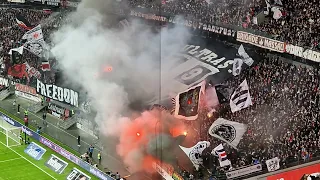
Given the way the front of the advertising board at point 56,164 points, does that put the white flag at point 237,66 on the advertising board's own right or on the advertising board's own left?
on the advertising board's own left

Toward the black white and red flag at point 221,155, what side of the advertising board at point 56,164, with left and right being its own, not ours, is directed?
left

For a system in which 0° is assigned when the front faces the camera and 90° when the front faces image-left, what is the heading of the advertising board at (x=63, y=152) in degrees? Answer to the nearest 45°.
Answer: approximately 45°

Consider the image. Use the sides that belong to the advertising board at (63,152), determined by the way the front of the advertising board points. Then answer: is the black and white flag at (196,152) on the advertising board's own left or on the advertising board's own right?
on the advertising board's own left

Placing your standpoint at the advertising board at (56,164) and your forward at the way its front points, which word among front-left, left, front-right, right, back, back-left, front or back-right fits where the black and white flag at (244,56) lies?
back-left

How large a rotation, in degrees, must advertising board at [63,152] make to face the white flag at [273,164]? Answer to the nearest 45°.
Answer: approximately 90° to its left

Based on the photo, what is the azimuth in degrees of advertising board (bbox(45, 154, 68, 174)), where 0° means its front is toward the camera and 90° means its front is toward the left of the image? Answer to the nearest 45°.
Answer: approximately 45°

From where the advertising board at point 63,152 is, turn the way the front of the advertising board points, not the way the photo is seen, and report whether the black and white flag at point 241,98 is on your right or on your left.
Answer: on your left

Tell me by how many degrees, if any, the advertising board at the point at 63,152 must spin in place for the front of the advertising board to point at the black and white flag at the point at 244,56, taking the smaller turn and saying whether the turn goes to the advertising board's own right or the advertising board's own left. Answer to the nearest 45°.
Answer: approximately 135° to the advertising board's own left

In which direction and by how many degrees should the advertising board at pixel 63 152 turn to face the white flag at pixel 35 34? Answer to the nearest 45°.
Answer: approximately 135° to its right

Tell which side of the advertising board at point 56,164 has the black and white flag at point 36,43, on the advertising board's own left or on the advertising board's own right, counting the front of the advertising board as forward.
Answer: on the advertising board's own right

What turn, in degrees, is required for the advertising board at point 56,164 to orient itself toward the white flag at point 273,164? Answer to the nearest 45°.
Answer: approximately 90° to its left
